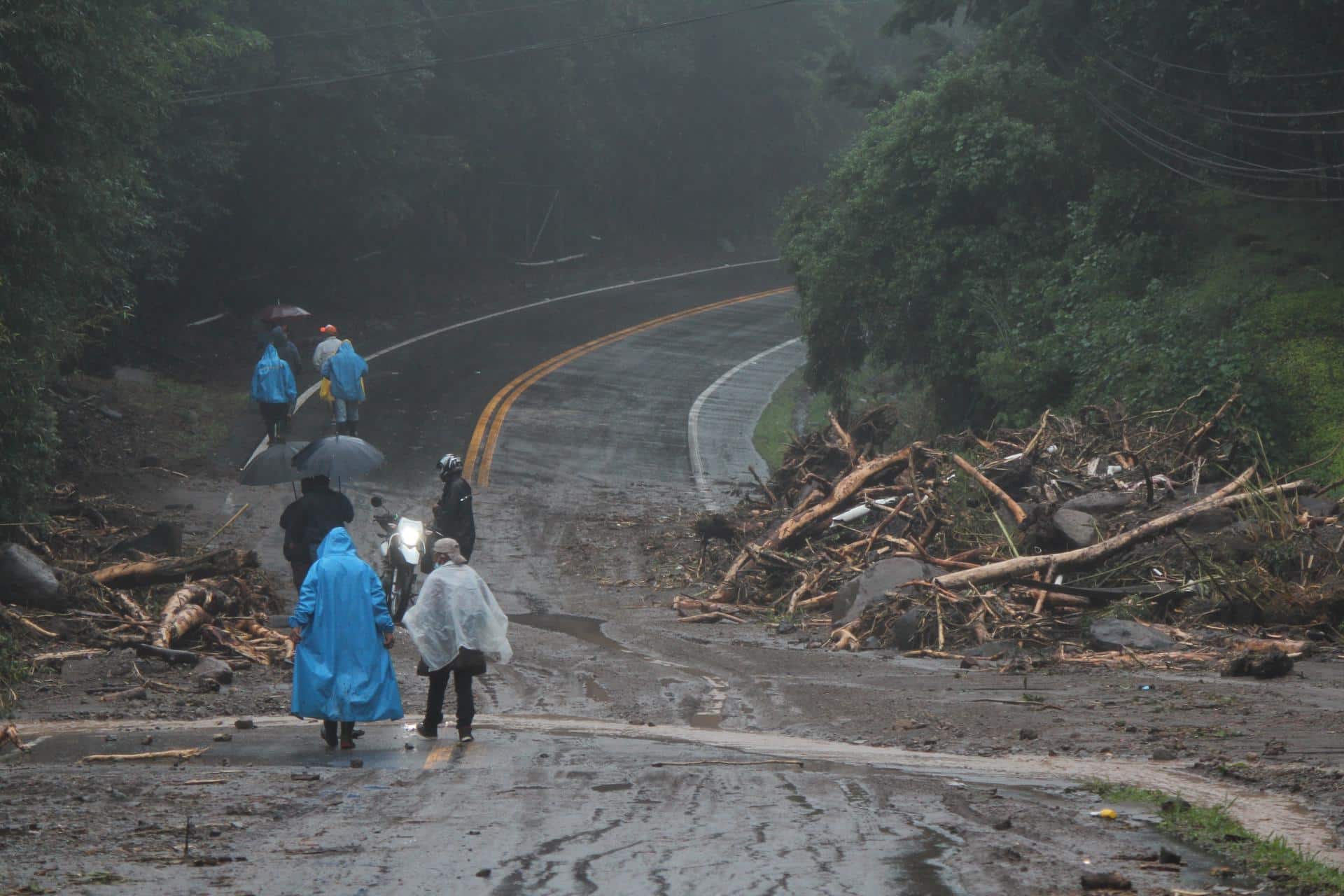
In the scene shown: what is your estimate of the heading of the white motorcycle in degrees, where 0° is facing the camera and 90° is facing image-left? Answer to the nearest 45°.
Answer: approximately 0°

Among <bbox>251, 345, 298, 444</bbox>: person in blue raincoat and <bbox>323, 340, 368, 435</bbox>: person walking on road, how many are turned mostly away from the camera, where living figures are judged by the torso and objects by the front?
2

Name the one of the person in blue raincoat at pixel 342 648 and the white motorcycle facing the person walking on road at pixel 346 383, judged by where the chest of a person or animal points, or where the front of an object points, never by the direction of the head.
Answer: the person in blue raincoat

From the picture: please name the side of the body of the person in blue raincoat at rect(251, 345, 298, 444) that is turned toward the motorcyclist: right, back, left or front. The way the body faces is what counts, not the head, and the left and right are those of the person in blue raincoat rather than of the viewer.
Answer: back

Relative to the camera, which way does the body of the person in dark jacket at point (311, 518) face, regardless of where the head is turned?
away from the camera

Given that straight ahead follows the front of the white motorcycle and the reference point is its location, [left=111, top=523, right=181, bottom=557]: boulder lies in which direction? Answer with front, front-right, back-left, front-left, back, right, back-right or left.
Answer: back-right

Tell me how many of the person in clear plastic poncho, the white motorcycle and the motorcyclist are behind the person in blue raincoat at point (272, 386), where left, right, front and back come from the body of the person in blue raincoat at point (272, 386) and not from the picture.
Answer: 3

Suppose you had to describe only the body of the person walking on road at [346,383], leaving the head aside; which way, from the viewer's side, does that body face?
away from the camera

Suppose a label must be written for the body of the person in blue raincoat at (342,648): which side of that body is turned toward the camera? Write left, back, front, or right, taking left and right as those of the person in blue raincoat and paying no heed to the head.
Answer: back

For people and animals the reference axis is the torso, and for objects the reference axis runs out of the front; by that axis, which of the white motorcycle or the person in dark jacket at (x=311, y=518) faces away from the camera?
the person in dark jacket

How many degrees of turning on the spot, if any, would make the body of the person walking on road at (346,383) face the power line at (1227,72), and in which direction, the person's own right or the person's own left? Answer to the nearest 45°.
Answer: approximately 90° to the person's own right

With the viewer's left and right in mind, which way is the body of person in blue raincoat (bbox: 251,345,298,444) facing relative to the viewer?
facing away from the viewer

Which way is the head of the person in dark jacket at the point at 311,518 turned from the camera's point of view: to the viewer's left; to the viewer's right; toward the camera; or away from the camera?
away from the camera

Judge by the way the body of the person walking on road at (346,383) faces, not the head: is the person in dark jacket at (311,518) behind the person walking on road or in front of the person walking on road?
behind

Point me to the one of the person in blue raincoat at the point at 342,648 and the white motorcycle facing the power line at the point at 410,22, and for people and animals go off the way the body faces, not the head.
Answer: the person in blue raincoat
